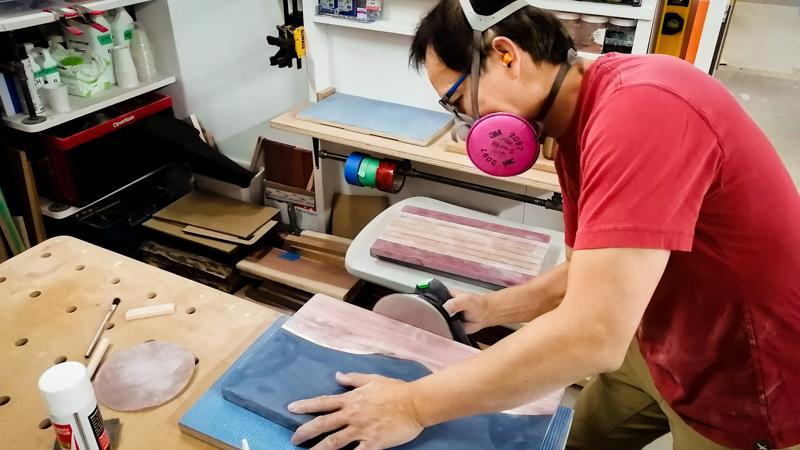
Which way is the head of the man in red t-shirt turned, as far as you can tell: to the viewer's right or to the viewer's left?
to the viewer's left

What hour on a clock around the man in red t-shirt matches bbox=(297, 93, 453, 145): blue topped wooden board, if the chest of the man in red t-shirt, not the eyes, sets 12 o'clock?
The blue topped wooden board is roughly at 2 o'clock from the man in red t-shirt.

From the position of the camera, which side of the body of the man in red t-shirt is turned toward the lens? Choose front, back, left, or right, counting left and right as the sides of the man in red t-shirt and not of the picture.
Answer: left

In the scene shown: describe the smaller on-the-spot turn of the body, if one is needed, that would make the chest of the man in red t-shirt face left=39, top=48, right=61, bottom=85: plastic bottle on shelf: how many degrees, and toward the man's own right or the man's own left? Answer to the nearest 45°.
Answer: approximately 45° to the man's own right

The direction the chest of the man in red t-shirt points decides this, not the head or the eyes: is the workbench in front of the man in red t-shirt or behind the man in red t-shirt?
in front

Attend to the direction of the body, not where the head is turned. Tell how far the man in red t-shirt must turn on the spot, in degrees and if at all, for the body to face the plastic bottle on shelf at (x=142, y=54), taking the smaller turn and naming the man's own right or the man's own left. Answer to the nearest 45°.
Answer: approximately 45° to the man's own right

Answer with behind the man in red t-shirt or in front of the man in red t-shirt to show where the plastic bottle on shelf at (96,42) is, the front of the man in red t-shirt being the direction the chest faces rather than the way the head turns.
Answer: in front

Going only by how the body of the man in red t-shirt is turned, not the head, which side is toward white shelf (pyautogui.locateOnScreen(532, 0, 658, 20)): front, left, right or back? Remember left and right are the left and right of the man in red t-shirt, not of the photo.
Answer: right
